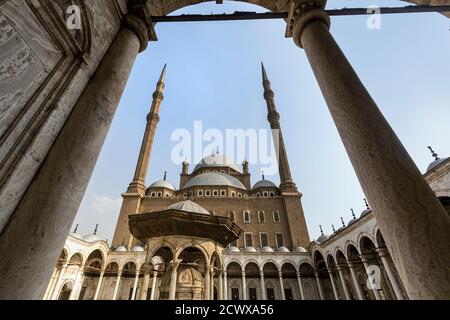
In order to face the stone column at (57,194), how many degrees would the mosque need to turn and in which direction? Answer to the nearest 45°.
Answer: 0° — it already faces it

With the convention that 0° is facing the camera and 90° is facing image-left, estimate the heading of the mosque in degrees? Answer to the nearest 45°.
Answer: approximately 0°

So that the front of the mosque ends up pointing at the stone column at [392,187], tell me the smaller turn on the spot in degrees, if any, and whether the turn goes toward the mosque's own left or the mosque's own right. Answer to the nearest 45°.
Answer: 0° — it already faces it
